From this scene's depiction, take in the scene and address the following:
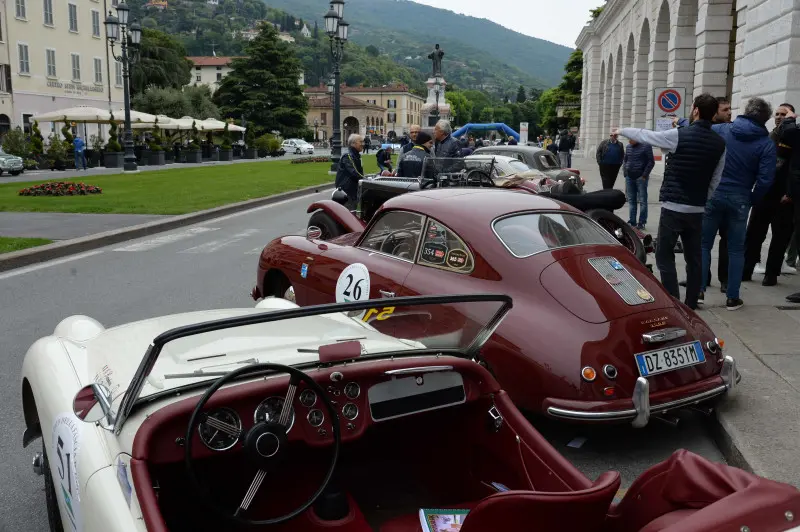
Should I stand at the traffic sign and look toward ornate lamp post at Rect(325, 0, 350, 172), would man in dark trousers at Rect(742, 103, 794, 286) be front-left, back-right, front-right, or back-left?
back-left

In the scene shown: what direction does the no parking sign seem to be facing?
toward the camera

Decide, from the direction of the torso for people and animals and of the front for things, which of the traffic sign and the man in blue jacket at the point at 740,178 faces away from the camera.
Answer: the man in blue jacket

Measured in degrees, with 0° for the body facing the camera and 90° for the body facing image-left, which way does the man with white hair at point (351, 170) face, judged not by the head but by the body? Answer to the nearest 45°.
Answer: approximately 270°

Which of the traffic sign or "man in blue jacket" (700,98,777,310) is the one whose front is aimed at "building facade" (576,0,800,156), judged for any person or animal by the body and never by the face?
the man in blue jacket

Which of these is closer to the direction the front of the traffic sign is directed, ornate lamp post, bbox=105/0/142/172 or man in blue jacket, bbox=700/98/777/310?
the man in blue jacket

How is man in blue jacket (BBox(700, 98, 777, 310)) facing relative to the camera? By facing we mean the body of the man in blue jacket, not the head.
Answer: away from the camera

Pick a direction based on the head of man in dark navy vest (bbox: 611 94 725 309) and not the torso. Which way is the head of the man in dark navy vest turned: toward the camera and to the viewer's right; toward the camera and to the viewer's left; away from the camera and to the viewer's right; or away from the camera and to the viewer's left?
away from the camera and to the viewer's left

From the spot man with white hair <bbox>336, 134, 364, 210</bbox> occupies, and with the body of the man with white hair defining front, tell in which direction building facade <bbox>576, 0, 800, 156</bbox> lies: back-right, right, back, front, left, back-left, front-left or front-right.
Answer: front-left

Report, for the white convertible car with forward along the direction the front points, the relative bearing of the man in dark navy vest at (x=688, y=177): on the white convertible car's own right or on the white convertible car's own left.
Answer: on the white convertible car's own right

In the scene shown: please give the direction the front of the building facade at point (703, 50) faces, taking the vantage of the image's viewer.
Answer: facing the viewer and to the left of the viewer

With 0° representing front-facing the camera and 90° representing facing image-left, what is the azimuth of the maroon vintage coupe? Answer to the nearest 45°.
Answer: approximately 135°

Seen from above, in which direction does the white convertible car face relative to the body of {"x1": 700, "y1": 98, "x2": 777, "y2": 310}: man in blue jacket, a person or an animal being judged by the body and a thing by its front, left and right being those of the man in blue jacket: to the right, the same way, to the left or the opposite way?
to the left

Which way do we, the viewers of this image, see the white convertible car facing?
facing away from the viewer and to the left of the viewer

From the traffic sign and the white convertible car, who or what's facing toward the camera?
the traffic sign

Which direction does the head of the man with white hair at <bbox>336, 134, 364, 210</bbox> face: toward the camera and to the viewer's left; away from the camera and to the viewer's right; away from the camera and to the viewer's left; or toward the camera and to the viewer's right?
toward the camera and to the viewer's right
